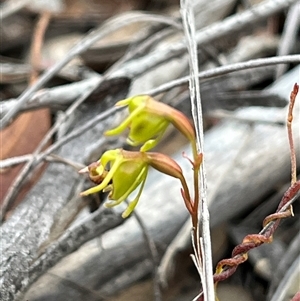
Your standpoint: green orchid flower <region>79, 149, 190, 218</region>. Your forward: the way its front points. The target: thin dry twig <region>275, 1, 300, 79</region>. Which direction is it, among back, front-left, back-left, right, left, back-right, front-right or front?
back-right

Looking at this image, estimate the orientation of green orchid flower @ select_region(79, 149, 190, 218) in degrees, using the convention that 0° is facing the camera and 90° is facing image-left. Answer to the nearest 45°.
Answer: approximately 90°

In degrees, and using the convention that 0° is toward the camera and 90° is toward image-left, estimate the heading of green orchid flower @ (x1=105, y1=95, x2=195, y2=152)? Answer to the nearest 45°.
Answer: approximately 90°

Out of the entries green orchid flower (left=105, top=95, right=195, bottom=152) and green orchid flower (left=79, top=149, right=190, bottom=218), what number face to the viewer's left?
2
